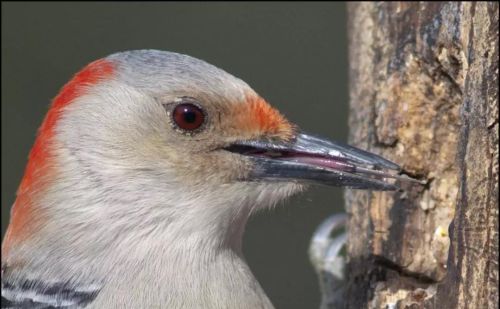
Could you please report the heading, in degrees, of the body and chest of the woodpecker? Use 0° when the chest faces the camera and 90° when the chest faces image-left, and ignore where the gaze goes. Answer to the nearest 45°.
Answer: approximately 270°
